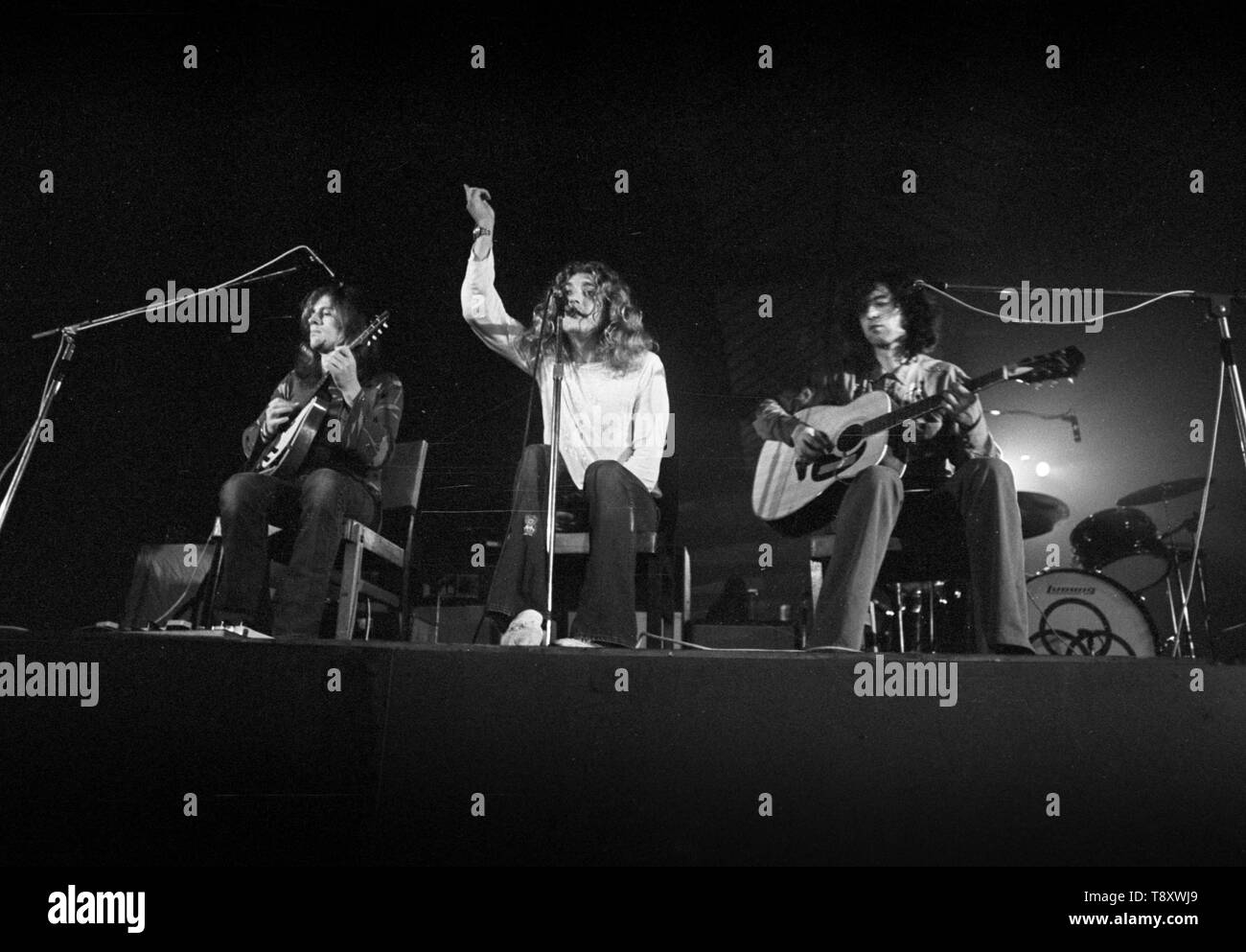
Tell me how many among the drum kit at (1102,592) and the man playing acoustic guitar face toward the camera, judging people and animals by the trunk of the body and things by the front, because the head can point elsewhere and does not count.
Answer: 2

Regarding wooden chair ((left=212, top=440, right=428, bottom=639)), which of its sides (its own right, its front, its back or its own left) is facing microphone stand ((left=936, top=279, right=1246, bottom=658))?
left

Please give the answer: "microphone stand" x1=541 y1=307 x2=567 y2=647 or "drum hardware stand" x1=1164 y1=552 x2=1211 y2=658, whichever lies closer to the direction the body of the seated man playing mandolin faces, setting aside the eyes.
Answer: the microphone stand

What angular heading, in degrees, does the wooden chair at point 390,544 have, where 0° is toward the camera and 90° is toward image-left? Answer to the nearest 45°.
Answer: approximately 45°

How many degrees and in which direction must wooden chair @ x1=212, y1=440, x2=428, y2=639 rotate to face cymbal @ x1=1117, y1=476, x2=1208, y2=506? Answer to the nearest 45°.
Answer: approximately 135° to its left
